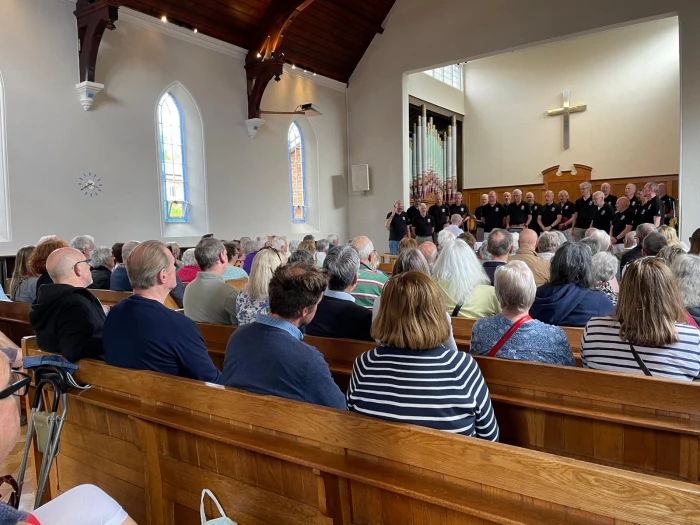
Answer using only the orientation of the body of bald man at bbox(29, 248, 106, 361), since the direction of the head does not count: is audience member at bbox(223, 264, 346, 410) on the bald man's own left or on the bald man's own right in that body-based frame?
on the bald man's own right

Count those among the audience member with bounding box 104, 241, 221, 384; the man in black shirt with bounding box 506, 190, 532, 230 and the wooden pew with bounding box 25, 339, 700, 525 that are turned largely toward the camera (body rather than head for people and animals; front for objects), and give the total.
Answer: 1

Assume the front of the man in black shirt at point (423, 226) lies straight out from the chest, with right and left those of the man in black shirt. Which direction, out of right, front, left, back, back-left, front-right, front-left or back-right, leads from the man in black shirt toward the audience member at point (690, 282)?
front

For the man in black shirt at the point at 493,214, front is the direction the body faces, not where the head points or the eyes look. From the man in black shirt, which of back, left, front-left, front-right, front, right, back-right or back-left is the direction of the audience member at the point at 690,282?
front

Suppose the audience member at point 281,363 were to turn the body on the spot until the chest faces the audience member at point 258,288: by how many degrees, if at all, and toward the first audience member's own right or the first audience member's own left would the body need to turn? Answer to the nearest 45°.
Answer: approximately 45° to the first audience member's own left

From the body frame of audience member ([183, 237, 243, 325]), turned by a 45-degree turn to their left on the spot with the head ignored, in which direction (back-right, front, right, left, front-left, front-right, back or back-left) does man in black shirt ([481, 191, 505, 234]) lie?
front-right

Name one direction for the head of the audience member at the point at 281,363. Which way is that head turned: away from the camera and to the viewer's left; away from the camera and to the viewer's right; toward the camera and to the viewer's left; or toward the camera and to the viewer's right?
away from the camera and to the viewer's right

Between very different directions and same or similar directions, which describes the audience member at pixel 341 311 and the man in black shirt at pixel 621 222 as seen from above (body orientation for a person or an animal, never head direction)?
very different directions

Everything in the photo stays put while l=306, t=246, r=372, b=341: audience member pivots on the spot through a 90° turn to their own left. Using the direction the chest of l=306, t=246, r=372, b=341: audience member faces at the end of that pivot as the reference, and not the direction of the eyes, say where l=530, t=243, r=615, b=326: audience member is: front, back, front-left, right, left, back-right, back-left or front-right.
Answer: back-right

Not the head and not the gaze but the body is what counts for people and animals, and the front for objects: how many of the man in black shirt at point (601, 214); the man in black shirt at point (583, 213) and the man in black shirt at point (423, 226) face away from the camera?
0

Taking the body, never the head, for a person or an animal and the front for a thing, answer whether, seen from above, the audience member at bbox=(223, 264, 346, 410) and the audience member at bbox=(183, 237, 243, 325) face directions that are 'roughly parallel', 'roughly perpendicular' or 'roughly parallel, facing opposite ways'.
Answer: roughly parallel

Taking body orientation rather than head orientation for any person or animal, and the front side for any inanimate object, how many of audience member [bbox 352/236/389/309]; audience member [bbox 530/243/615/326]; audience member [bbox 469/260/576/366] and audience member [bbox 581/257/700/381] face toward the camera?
0

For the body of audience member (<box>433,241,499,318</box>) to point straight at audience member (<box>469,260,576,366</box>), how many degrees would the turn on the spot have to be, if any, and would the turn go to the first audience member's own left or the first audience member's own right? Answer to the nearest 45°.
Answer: approximately 180°

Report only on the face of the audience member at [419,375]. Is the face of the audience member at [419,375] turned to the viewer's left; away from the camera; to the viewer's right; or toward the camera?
away from the camera

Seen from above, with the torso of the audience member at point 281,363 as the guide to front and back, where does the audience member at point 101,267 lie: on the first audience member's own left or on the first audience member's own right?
on the first audience member's own left

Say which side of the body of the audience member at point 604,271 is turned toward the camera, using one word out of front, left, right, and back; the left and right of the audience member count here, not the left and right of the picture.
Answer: back

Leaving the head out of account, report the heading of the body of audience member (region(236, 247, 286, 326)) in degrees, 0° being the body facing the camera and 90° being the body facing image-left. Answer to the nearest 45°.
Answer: approximately 225°

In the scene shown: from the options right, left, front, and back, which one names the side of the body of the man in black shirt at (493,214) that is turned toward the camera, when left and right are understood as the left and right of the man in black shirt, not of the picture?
front

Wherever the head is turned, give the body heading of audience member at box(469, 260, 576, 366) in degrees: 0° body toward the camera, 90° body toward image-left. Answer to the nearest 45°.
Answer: approximately 180°

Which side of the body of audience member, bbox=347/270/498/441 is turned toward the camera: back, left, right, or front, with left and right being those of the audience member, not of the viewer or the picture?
back

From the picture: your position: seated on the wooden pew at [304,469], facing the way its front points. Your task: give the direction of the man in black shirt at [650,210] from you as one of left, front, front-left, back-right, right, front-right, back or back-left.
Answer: front
